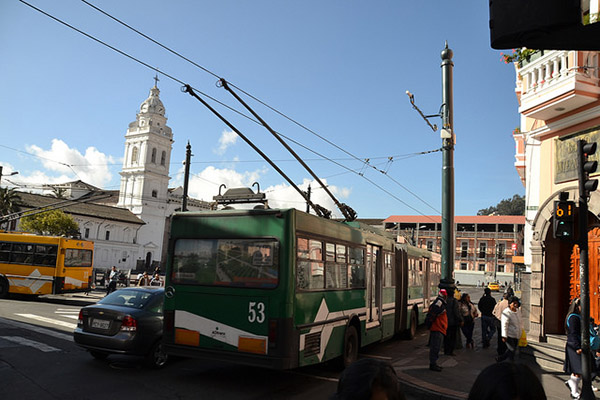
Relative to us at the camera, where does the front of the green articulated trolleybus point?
facing away from the viewer and to the right of the viewer

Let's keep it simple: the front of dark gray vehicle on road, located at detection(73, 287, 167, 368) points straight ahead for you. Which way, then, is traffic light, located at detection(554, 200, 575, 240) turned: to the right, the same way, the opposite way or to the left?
the opposite way

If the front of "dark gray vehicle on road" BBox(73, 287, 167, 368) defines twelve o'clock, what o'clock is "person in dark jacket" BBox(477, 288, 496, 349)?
The person in dark jacket is roughly at 1 o'clock from the dark gray vehicle on road.

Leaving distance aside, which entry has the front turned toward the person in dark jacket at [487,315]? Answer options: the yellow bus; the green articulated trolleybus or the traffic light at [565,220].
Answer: the green articulated trolleybus

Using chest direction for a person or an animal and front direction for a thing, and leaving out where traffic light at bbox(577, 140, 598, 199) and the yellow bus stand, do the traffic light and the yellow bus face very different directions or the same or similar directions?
very different directions

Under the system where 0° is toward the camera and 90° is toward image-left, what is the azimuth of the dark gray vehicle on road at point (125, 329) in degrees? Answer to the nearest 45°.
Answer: approximately 225°

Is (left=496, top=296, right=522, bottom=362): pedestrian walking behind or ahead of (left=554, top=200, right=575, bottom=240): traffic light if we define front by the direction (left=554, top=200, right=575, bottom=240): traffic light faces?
behind

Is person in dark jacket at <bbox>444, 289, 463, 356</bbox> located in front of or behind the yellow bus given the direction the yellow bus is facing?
behind

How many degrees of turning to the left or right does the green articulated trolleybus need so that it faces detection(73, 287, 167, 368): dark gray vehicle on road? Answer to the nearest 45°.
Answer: approximately 135° to its left

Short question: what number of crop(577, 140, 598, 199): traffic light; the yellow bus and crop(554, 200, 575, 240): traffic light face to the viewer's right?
1
